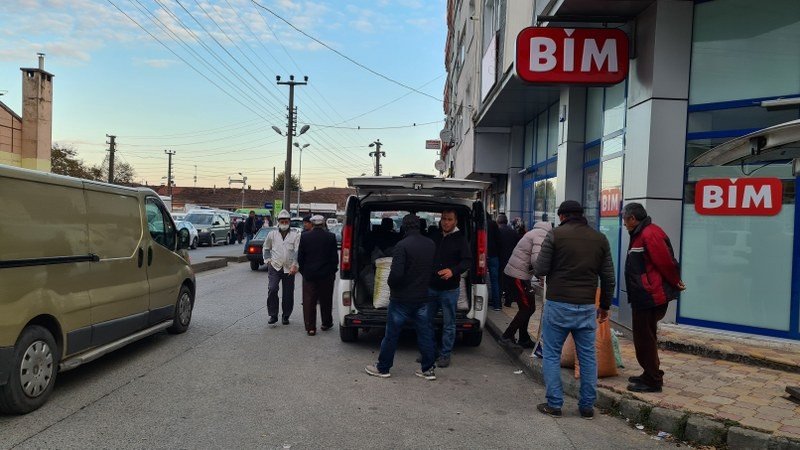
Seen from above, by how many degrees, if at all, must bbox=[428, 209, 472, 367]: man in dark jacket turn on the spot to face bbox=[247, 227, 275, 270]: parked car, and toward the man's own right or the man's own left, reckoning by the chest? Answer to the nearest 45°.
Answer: approximately 90° to the man's own right

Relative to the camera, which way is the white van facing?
away from the camera

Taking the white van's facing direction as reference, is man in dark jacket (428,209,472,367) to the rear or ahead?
to the rear

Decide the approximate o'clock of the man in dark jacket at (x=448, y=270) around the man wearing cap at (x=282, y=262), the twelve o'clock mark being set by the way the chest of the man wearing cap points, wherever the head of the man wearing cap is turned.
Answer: The man in dark jacket is roughly at 11 o'clock from the man wearing cap.

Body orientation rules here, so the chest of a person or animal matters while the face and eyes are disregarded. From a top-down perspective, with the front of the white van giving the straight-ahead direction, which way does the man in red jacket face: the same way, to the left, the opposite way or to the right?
to the left

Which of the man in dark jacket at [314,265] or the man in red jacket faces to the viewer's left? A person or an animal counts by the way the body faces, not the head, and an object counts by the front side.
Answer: the man in red jacket

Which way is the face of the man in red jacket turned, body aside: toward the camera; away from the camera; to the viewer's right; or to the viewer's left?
to the viewer's left

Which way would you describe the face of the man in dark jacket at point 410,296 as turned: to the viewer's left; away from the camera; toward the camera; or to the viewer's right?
away from the camera

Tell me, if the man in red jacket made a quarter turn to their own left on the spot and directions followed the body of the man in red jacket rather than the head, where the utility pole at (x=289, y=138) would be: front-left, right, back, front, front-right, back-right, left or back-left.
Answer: back-right

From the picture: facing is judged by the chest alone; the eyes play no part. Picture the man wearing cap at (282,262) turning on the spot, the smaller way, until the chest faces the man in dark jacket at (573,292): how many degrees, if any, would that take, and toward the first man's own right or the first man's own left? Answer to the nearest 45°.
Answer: approximately 45° to the first man's own left
